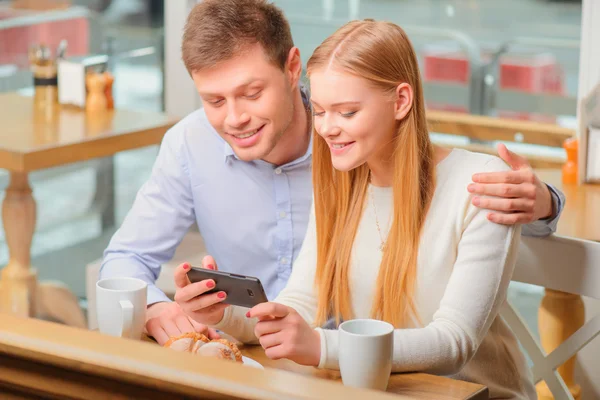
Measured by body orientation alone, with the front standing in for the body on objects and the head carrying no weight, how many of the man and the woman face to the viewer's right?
0

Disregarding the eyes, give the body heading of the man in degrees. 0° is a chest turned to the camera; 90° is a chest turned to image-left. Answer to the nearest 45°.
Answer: approximately 0°

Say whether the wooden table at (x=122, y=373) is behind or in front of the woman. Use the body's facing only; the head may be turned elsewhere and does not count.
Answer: in front

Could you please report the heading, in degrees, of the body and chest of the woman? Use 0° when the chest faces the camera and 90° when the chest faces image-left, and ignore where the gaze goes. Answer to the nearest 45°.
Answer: approximately 45°
